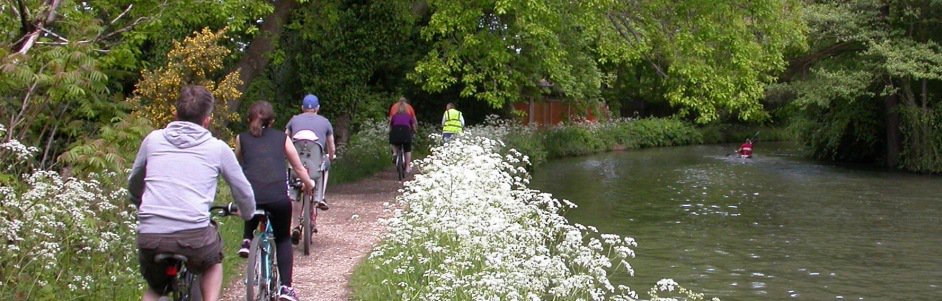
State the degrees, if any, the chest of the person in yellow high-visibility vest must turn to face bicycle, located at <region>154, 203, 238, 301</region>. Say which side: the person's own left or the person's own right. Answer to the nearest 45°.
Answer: approximately 180°

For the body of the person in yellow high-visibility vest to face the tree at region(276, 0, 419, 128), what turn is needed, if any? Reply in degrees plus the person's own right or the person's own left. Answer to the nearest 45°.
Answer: approximately 45° to the person's own left

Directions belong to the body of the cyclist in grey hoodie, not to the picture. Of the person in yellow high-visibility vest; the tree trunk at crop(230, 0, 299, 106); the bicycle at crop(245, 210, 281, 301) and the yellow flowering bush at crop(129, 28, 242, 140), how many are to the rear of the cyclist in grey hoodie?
0

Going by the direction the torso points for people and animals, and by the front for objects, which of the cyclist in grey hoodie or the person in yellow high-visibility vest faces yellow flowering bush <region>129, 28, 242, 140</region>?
the cyclist in grey hoodie

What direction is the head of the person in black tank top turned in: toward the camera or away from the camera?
away from the camera

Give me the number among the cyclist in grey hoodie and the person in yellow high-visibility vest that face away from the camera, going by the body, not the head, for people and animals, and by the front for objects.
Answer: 2

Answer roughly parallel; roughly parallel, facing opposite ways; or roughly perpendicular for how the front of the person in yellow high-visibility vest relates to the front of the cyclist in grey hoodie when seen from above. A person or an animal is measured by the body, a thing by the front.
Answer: roughly parallel

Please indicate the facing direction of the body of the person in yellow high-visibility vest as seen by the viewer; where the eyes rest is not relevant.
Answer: away from the camera

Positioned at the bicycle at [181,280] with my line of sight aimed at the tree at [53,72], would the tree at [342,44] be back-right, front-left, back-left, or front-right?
front-right

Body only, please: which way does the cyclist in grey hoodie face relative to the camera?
away from the camera

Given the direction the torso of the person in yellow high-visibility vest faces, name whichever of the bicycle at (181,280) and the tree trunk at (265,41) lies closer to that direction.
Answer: the tree trunk

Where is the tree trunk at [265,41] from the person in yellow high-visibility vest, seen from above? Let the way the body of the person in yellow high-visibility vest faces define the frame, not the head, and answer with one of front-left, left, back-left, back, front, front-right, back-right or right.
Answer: left

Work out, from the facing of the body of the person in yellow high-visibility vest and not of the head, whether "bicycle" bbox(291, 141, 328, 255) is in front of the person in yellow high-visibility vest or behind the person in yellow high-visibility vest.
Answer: behind

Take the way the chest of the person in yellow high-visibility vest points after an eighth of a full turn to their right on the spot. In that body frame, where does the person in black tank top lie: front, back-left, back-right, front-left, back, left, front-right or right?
back-right
